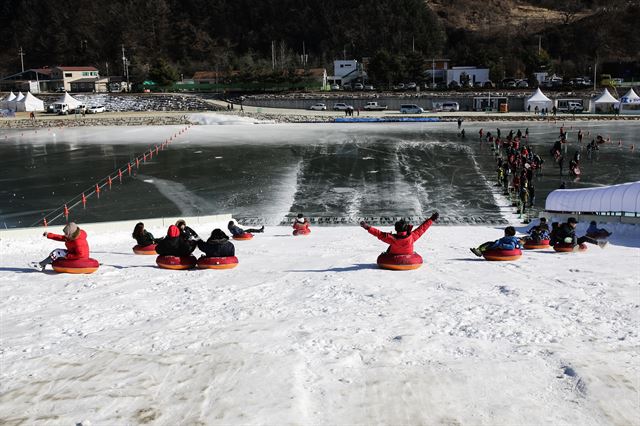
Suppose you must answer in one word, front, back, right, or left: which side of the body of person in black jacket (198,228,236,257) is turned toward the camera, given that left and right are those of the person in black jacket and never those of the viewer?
back

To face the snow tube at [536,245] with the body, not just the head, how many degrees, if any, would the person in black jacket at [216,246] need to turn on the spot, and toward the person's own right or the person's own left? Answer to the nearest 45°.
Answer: approximately 90° to the person's own right

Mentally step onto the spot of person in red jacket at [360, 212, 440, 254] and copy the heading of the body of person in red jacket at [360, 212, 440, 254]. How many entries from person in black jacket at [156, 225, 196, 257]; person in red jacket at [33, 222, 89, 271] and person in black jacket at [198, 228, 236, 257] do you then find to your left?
3

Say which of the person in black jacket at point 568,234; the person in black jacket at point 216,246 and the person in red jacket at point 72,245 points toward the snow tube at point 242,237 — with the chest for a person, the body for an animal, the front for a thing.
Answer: the person in black jacket at point 216,246

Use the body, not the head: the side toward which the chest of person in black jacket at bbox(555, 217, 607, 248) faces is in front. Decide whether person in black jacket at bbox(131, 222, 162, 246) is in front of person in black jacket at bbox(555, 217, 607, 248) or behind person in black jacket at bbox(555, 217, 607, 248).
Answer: behind

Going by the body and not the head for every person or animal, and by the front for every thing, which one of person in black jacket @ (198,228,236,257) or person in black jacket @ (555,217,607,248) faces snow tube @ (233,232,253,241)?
person in black jacket @ (198,228,236,257)

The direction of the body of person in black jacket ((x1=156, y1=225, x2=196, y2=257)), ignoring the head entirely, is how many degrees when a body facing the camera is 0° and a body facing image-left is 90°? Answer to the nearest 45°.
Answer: approximately 180°

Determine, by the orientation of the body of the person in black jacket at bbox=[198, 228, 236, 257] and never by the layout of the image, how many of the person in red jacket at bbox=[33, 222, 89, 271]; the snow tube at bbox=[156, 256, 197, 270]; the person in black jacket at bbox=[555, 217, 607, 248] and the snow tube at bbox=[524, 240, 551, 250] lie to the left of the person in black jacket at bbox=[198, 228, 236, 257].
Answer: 2

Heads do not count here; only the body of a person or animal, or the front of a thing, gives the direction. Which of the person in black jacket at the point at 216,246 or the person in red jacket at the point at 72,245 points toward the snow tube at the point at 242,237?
the person in black jacket
